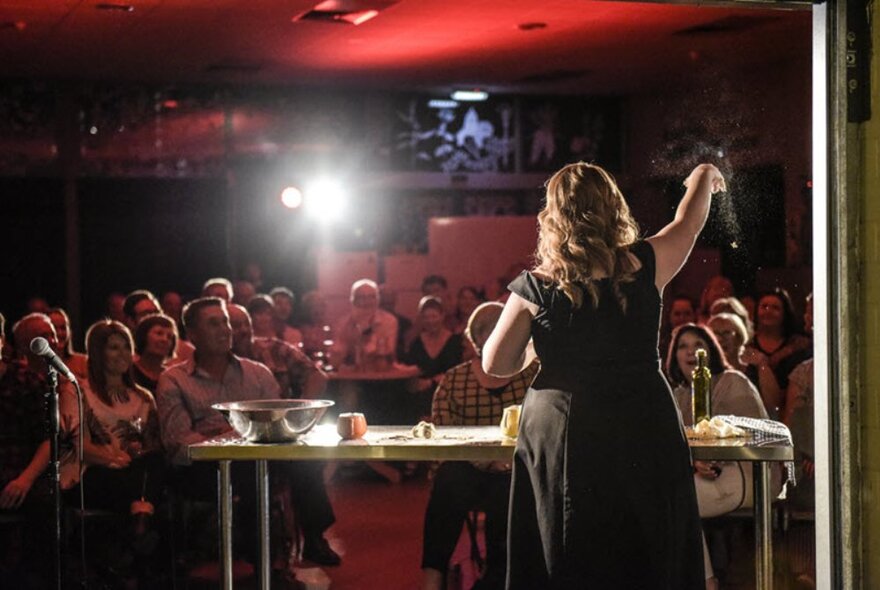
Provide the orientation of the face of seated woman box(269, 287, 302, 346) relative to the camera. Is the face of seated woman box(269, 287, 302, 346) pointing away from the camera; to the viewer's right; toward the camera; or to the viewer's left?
toward the camera

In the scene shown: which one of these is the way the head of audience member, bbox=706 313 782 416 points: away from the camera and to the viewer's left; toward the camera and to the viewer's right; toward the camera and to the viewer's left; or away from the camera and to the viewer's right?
toward the camera and to the viewer's left

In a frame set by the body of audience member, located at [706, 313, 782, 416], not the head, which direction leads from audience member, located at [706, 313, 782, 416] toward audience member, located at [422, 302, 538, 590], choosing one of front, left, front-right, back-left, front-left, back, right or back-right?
front

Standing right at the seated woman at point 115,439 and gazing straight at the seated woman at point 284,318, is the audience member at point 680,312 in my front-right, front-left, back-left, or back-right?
front-right

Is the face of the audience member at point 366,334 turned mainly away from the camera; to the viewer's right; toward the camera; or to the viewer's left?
toward the camera

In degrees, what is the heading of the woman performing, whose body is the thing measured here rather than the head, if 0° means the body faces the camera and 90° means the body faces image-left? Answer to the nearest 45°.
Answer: approximately 180°

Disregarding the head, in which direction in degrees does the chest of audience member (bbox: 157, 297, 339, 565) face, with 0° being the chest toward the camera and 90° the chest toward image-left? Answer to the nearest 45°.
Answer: approximately 315°

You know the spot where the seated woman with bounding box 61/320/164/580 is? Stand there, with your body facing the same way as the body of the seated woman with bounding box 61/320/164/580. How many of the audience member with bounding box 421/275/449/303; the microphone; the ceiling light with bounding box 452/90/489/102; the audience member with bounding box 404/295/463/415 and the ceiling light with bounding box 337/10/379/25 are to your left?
4

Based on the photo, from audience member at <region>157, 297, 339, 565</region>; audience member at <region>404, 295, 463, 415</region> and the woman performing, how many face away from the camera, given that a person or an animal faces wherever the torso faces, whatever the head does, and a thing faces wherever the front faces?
1

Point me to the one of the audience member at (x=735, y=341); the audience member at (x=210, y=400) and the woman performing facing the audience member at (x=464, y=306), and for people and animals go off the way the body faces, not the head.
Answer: the woman performing

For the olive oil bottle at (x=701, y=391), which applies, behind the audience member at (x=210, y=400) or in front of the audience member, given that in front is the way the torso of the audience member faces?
in front

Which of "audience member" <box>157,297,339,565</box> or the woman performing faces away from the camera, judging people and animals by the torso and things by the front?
the woman performing

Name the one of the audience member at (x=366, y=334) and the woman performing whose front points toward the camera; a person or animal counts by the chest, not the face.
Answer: the audience member

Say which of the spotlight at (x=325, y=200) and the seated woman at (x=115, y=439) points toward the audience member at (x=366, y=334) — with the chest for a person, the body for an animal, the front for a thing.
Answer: the spotlight

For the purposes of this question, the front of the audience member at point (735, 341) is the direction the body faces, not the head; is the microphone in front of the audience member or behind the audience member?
in front

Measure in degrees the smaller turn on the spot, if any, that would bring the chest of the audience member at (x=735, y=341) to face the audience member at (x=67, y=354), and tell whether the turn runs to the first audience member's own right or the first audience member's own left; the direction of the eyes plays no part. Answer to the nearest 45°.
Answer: approximately 45° to the first audience member's own right

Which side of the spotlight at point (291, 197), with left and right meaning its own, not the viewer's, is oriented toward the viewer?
front

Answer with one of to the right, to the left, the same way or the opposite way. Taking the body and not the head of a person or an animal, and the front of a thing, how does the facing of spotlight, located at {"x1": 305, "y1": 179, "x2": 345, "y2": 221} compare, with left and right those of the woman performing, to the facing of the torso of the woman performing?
the opposite way
